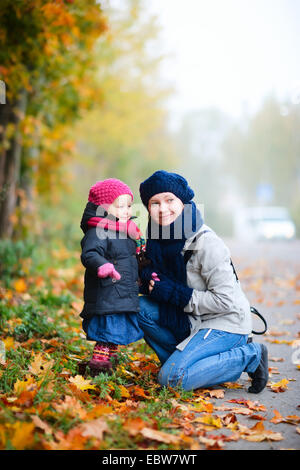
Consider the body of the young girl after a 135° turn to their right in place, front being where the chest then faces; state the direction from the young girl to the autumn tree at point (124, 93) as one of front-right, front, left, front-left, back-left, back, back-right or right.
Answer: right

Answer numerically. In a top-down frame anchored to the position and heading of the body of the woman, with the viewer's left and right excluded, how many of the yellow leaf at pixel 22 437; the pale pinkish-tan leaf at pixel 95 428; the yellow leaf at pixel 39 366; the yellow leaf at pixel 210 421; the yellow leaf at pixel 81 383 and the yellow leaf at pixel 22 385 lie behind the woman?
0

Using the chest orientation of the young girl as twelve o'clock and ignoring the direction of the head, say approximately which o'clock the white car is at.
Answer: The white car is roughly at 8 o'clock from the young girl.

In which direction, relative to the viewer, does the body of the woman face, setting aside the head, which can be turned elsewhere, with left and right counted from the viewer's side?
facing the viewer and to the left of the viewer

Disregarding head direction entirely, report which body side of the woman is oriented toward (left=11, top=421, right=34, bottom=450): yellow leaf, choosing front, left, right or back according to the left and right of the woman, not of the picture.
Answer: front

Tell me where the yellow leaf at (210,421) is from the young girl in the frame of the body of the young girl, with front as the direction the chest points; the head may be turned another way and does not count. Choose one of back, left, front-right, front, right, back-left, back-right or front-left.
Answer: front

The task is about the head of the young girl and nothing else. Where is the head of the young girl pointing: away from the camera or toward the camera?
toward the camera

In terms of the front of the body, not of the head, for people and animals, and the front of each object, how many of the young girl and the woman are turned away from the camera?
0

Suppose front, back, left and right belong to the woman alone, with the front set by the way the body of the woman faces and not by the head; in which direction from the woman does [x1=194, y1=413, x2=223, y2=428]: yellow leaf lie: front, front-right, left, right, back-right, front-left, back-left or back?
front-left

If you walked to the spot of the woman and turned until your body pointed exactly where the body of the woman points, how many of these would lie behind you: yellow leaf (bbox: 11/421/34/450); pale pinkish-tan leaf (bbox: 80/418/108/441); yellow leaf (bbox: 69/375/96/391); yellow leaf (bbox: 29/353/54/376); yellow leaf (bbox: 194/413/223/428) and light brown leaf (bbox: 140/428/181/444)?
0

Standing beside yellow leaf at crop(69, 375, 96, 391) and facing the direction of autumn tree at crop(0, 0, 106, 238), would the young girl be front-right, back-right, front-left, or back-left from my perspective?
front-right

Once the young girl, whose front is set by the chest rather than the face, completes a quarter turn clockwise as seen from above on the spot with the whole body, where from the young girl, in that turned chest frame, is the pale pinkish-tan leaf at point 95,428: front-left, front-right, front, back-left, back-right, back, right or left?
front-left

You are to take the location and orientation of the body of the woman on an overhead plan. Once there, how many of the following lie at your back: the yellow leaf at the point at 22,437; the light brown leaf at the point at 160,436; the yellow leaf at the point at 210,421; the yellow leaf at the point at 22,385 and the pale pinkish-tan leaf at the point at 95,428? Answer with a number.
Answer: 0

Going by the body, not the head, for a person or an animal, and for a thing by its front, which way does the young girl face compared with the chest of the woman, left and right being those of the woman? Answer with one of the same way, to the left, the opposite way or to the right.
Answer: to the left

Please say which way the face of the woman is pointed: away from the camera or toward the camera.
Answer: toward the camera

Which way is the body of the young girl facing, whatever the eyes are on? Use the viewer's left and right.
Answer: facing the viewer and to the right of the viewer
